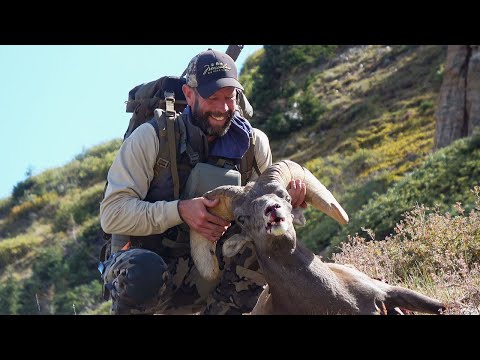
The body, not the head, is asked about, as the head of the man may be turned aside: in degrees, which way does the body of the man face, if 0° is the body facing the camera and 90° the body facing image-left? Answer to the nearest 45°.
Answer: approximately 315°

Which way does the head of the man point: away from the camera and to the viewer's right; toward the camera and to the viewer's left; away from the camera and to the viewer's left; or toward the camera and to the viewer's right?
toward the camera and to the viewer's right
